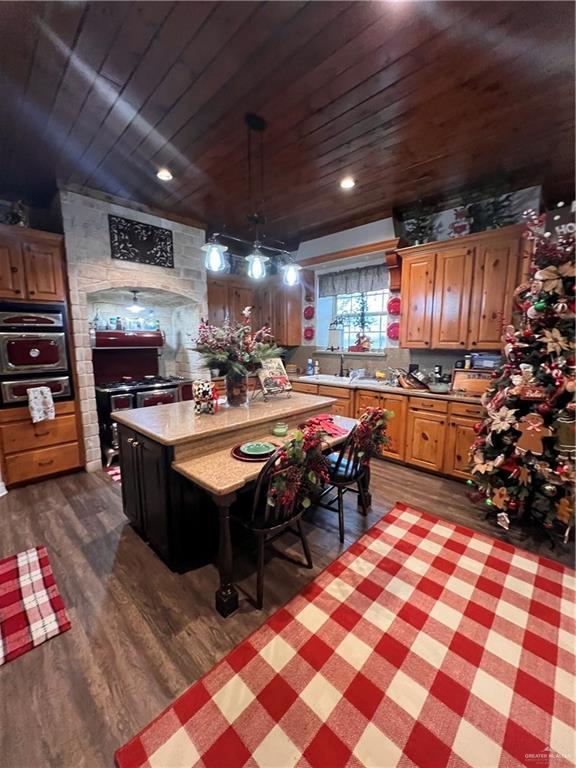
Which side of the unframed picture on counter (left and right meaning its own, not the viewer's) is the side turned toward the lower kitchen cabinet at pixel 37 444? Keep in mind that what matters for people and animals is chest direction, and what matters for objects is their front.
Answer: right

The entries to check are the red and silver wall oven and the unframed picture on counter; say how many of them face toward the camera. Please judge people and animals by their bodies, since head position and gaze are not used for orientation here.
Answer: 2

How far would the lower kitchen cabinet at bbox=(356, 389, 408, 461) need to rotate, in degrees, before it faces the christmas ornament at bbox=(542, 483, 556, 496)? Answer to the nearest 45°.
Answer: approximately 90° to its left

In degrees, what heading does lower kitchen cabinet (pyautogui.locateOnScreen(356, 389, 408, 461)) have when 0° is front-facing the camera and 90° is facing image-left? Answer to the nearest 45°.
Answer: approximately 45°

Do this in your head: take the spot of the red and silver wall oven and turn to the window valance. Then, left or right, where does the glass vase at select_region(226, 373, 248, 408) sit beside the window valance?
right

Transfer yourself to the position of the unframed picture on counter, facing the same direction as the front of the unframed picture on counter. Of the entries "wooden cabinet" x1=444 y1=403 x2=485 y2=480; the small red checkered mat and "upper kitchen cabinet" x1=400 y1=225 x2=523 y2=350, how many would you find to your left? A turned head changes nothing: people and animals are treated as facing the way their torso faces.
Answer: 2

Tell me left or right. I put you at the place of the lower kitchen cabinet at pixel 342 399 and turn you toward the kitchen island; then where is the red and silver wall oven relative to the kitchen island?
right
